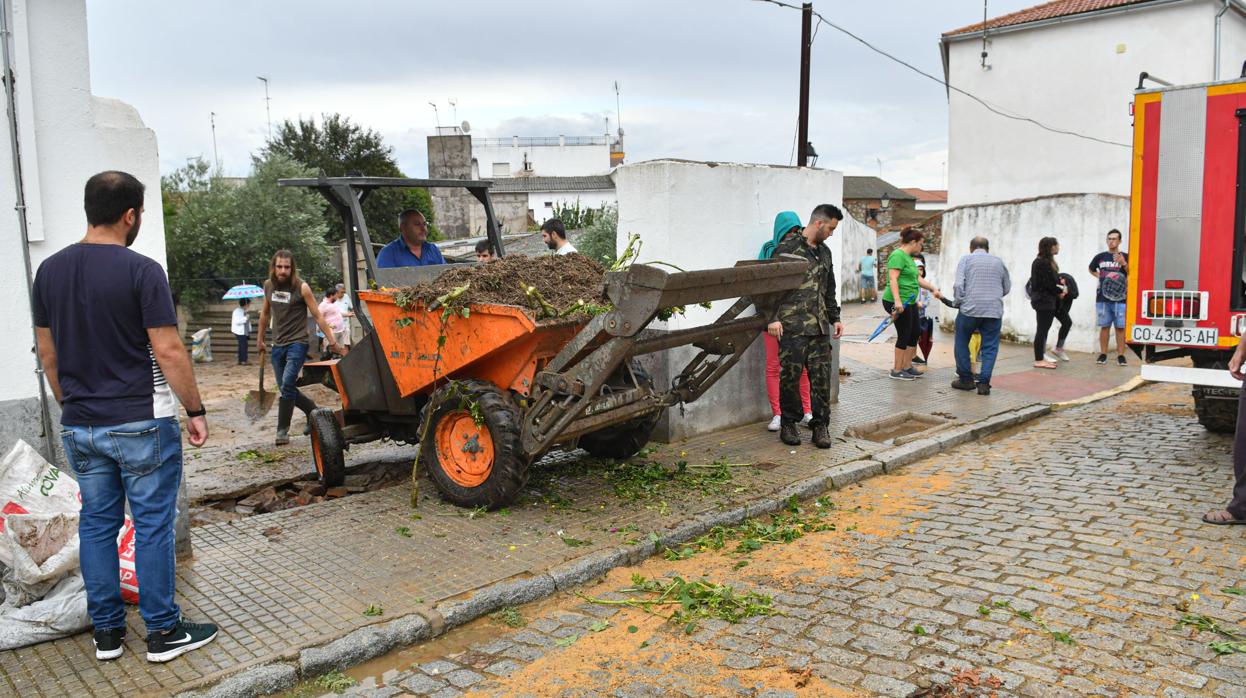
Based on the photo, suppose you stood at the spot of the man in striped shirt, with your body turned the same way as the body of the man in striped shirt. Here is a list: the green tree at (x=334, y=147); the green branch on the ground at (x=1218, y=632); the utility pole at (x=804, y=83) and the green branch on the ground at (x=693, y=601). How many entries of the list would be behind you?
2

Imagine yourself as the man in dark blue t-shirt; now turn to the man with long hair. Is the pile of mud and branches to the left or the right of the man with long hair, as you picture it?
right

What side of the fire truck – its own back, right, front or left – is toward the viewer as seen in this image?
back

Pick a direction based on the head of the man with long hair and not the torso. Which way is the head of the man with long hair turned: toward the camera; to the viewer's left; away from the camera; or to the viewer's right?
toward the camera

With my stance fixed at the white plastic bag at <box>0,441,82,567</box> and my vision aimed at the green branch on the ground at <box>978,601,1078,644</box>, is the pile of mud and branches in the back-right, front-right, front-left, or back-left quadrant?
front-left

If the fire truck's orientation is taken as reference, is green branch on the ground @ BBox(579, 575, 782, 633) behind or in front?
behind

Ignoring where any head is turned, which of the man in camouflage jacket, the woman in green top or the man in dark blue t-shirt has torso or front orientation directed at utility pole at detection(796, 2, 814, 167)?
the man in dark blue t-shirt

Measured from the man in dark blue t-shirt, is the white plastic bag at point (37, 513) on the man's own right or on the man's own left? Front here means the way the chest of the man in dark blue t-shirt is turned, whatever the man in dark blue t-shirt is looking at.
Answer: on the man's own left

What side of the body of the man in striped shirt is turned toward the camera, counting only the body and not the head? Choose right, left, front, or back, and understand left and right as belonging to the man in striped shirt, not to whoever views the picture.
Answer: back

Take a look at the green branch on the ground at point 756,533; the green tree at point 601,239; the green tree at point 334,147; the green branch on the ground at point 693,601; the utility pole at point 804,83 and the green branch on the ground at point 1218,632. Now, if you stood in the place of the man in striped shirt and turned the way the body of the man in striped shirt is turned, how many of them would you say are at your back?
3

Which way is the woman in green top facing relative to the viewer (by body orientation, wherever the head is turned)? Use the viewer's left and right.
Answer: facing to the right of the viewer

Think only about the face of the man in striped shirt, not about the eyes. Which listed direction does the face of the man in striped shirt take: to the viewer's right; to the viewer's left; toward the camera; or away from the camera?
away from the camera

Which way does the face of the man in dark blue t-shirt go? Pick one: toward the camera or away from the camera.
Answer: away from the camera
